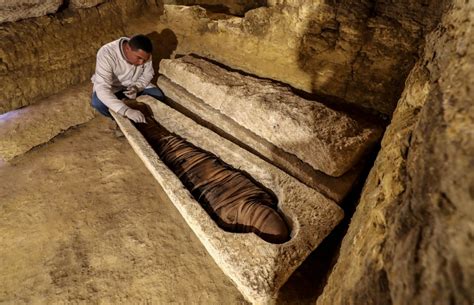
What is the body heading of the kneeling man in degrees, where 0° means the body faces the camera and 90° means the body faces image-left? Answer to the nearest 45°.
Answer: approximately 315°

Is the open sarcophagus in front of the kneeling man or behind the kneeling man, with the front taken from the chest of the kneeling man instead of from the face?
in front

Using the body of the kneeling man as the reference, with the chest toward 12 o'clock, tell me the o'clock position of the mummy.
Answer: The mummy is roughly at 1 o'clock from the kneeling man.

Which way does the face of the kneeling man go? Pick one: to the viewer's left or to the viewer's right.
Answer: to the viewer's right
